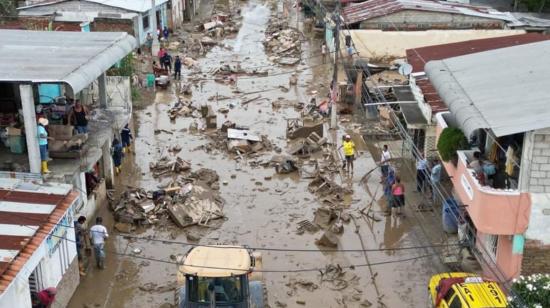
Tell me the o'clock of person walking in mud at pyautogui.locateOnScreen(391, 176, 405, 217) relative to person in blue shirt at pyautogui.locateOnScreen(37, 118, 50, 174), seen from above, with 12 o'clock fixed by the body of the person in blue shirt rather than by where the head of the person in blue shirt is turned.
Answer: The person walking in mud is roughly at 12 o'clock from the person in blue shirt.

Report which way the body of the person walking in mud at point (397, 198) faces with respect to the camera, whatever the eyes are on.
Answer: away from the camera

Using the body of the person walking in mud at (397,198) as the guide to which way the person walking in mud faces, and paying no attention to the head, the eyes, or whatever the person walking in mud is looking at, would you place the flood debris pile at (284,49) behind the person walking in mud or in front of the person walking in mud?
in front

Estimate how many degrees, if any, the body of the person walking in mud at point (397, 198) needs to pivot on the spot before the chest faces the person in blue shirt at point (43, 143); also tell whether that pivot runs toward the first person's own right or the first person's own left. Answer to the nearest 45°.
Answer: approximately 135° to the first person's own left

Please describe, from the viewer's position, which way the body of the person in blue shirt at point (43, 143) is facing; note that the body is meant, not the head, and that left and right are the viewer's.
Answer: facing to the right of the viewer

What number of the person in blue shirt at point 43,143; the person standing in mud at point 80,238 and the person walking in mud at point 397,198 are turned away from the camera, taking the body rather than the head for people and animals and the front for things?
1
